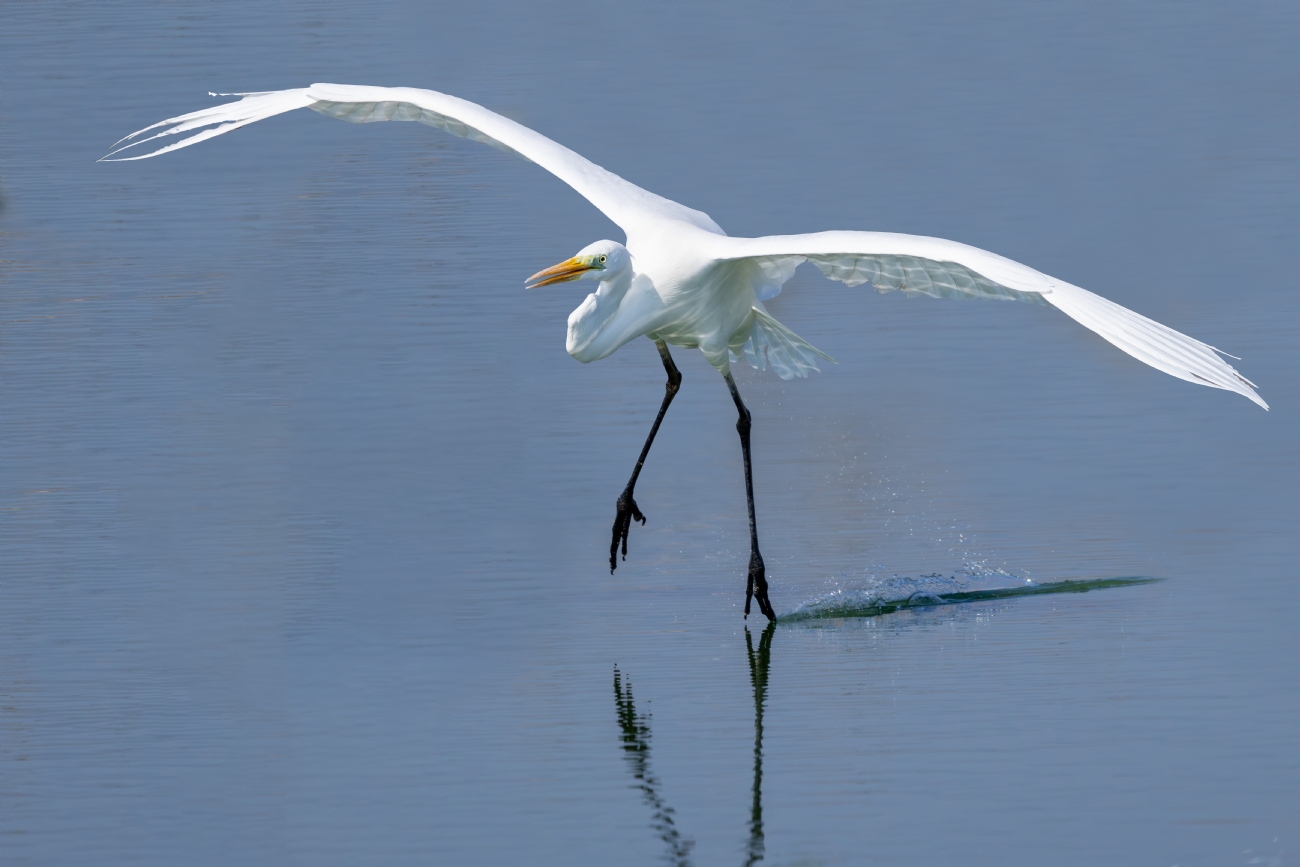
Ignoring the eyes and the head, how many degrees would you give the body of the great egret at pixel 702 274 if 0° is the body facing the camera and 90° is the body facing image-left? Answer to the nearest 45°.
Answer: approximately 45°
